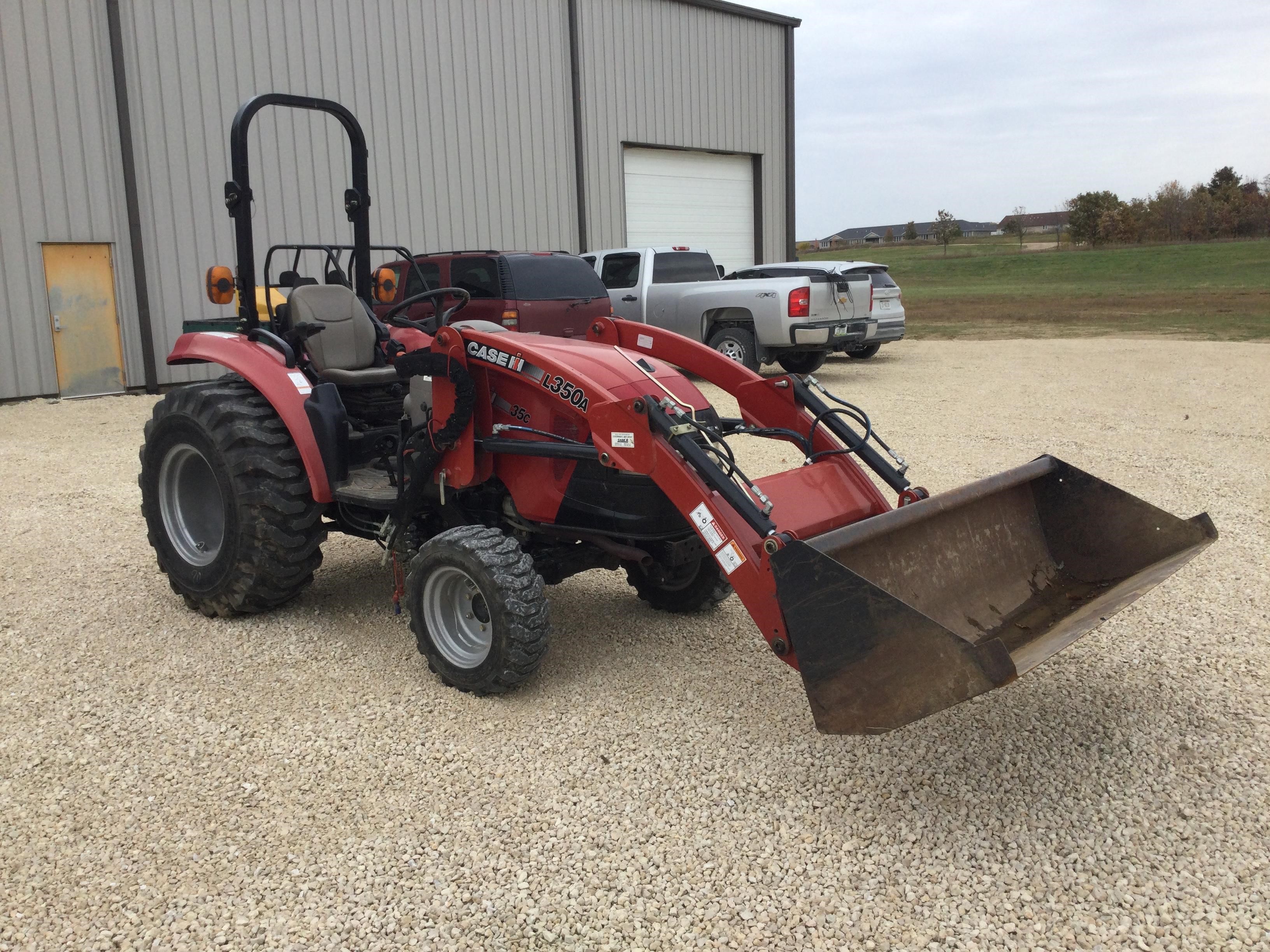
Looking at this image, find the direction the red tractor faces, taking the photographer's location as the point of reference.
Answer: facing the viewer and to the right of the viewer

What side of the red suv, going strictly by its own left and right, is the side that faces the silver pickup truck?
right

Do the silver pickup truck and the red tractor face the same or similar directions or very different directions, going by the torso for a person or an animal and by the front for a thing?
very different directions

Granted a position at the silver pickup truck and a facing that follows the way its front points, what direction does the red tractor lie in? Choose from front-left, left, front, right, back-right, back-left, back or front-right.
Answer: back-left

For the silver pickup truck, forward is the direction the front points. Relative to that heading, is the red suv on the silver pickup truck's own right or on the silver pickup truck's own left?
on the silver pickup truck's own left

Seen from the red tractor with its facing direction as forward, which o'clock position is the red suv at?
The red suv is roughly at 7 o'clock from the red tractor.

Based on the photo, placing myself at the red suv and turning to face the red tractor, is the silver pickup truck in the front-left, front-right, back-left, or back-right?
back-left

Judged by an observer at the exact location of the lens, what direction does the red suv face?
facing away from the viewer and to the left of the viewer

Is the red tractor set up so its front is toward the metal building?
no

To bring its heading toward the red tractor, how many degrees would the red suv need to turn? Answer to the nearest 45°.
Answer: approximately 135° to its left

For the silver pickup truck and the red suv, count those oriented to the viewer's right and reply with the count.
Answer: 0

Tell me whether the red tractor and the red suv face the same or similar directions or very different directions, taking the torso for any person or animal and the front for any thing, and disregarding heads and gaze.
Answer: very different directions

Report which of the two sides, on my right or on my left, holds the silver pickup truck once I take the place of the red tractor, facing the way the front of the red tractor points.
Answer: on my left

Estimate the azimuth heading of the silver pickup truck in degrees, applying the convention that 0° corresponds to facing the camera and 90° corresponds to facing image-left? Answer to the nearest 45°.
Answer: approximately 135°

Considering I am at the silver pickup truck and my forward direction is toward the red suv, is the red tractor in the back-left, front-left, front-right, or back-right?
front-left

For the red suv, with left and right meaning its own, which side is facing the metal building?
front
